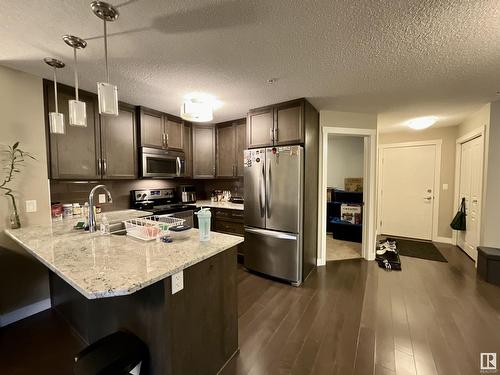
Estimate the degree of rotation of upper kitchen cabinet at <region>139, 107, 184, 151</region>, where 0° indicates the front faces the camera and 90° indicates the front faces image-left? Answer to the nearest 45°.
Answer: approximately 315°

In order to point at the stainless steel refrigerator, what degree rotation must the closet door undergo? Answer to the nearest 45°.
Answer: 0° — it already faces it

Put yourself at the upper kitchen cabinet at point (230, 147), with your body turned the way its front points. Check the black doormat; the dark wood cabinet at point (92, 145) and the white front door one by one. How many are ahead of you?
1

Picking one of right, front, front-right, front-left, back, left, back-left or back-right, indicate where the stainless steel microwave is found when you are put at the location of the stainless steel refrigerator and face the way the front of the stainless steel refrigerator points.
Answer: front-right

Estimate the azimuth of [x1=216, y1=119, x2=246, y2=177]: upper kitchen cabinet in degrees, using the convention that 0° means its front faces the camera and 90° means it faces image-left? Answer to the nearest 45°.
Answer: approximately 45°

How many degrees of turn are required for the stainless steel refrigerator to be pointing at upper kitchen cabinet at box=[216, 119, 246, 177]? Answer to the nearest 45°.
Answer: approximately 90° to its right

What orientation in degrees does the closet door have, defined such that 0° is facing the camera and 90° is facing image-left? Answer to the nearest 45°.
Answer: approximately 45°

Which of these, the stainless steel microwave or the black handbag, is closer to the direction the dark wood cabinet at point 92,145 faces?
the black handbag

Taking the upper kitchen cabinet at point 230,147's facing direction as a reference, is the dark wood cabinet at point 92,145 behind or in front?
in front

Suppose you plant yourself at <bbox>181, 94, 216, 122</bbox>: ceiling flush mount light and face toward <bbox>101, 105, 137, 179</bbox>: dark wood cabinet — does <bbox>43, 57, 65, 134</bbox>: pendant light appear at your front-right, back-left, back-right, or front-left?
front-left

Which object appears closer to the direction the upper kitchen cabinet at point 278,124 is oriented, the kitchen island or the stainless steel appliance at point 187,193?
the kitchen island

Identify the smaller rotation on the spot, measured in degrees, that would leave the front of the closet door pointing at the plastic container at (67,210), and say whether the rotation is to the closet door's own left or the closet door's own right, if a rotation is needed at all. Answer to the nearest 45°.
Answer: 0° — it already faces it

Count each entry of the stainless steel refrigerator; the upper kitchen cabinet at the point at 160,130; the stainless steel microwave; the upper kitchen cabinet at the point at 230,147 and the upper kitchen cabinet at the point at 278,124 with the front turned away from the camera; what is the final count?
0

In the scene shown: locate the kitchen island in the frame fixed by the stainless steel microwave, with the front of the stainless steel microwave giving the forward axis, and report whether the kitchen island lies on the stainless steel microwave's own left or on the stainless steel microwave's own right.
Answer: on the stainless steel microwave's own right

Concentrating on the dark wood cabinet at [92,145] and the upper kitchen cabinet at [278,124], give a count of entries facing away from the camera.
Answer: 0
